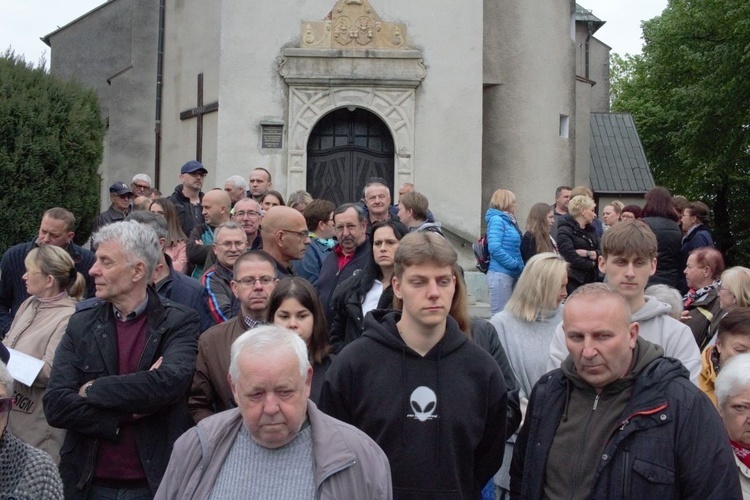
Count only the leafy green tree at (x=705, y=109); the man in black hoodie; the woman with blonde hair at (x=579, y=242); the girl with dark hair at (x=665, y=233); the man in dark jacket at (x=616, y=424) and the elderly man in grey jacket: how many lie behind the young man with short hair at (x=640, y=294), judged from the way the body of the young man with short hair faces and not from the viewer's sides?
3

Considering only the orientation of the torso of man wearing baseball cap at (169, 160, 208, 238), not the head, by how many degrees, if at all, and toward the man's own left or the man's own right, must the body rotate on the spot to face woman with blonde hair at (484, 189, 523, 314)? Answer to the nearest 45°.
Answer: approximately 45° to the man's own left

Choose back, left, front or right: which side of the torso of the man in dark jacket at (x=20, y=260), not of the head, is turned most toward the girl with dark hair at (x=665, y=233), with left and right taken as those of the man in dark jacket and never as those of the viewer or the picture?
left

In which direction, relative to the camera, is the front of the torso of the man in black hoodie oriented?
toward the camera

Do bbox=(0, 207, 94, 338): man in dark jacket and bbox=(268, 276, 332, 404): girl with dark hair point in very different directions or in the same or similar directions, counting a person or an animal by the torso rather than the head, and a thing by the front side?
same or similar directions

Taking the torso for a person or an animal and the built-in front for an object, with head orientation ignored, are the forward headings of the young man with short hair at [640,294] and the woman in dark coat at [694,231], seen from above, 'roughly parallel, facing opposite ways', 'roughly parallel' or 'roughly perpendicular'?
roughly perpendicular

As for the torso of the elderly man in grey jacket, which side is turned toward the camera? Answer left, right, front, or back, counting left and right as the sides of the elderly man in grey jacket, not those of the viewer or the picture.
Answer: front
